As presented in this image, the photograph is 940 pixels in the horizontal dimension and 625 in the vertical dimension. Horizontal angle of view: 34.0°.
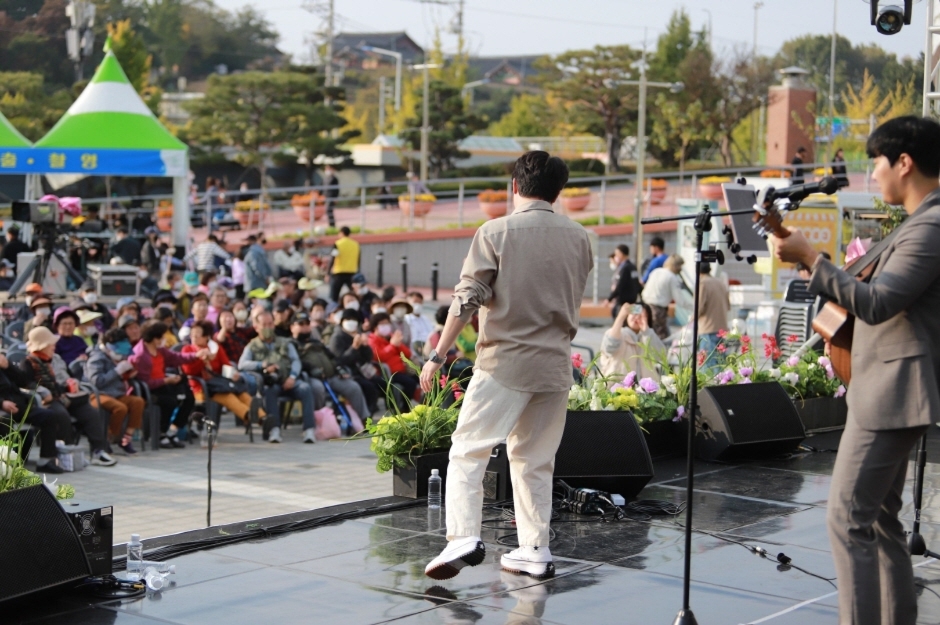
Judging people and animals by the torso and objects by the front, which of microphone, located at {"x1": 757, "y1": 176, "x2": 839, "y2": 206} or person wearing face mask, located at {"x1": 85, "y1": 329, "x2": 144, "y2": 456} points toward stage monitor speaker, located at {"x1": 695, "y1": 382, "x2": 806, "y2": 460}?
the person wearing face mask

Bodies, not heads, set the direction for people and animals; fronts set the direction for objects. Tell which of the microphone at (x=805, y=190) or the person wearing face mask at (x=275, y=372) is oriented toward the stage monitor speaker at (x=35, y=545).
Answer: the person wearing face mask

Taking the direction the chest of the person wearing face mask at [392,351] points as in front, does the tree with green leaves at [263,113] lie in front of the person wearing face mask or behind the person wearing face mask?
behind

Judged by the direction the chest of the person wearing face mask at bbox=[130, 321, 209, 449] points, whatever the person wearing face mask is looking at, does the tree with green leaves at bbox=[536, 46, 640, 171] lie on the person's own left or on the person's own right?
on the person's own left

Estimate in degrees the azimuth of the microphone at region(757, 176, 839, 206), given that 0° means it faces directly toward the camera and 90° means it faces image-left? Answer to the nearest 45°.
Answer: approximately 270°

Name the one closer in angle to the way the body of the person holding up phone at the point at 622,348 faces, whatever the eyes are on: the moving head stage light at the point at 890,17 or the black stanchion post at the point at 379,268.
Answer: the moving head stage light

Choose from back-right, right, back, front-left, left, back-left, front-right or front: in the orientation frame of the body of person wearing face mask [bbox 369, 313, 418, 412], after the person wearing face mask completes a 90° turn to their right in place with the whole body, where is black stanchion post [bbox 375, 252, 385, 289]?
back-right
